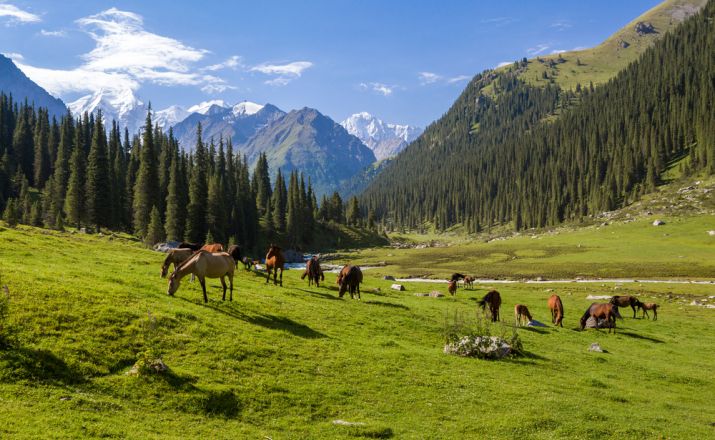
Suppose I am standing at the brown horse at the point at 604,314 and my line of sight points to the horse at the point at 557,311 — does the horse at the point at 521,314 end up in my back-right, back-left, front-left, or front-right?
front-left
